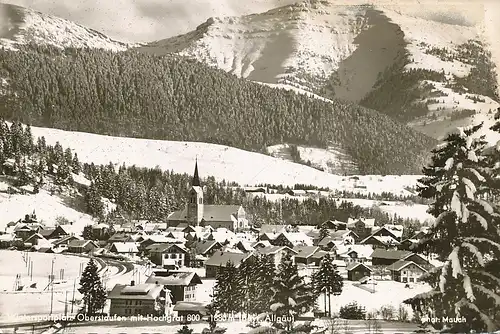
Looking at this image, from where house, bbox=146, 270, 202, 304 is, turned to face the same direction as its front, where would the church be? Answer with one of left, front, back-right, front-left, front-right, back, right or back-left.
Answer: back-left

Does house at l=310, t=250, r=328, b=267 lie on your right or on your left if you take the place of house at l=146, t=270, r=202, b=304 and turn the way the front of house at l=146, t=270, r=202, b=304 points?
on your left

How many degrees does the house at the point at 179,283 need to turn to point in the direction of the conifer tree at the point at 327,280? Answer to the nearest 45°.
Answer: approximately 45° to its left

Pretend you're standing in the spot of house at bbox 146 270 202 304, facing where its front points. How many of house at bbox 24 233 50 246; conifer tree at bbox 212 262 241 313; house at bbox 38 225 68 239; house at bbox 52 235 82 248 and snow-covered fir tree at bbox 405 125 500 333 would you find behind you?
3

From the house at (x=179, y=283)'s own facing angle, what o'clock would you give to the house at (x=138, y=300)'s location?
the house at (x=138, y=300) is roughly at 3 o'clock from the house at (x=179, y=283).

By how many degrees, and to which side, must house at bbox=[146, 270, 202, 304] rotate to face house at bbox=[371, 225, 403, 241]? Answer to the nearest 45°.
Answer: approximately 90° to its left

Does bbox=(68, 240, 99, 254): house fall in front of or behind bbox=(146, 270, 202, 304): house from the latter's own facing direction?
behind

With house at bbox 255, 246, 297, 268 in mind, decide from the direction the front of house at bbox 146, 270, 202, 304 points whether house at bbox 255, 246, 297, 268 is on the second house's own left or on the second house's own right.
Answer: on the second house's own left

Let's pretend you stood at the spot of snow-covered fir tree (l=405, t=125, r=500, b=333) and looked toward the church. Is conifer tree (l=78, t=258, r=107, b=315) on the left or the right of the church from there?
left

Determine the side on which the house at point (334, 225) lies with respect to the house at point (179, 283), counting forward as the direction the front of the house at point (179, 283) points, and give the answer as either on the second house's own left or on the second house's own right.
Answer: on the second house's own left

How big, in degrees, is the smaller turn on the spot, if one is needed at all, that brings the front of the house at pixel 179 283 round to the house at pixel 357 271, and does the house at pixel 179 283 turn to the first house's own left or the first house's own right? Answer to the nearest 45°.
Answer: approximately 90° to the first house's own left

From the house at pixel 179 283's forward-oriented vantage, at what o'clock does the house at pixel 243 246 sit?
the house at pixel 243 246 is roughly at 8 o'clock from the house at pixel 179 283.

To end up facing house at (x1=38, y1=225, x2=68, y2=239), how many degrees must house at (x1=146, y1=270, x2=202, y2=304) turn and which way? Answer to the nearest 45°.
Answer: approximately 180°

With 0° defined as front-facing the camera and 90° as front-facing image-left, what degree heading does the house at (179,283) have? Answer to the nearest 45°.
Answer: approximately 315°

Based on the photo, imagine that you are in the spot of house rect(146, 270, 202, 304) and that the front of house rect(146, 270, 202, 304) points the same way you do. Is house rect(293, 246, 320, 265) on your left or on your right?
on your left
